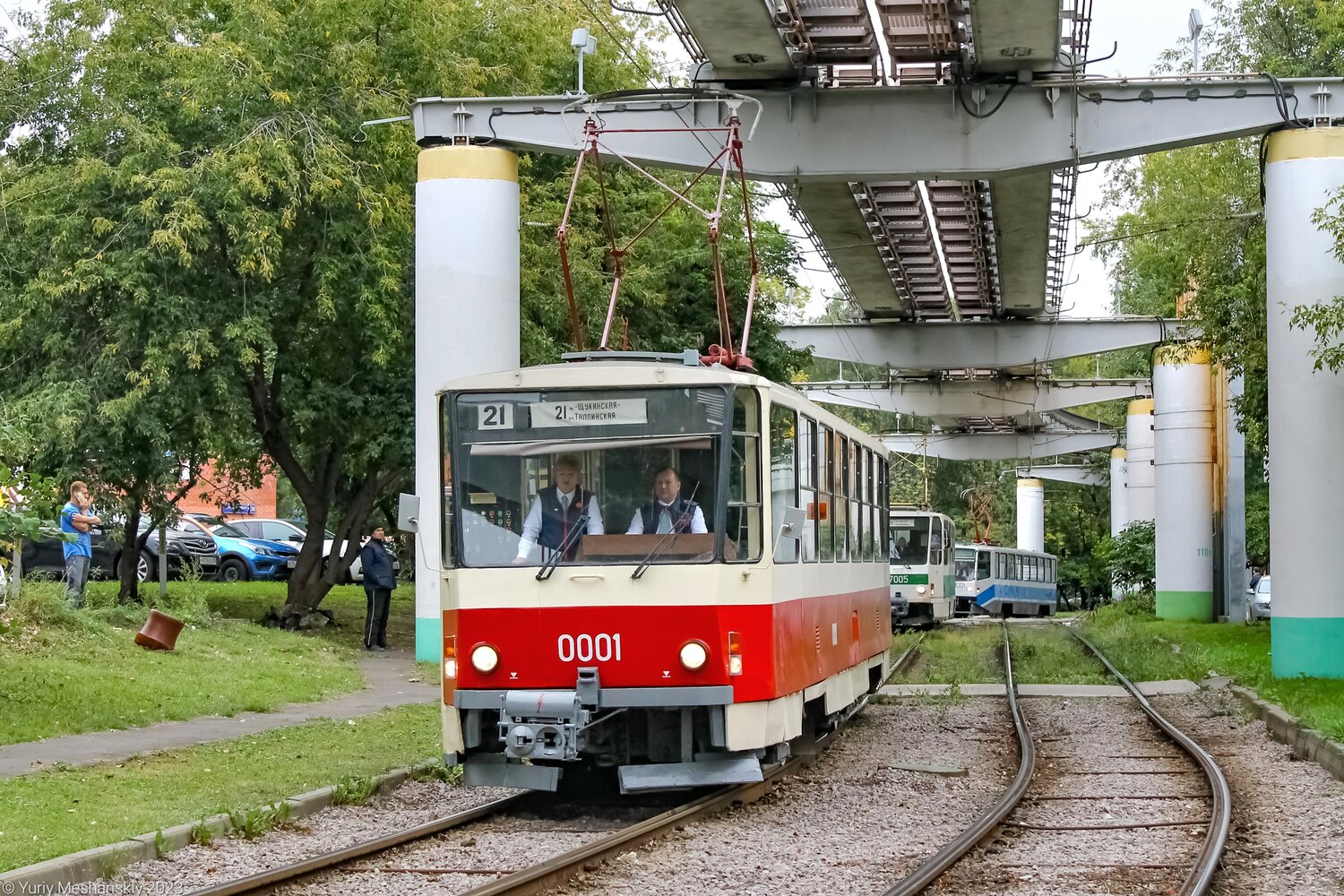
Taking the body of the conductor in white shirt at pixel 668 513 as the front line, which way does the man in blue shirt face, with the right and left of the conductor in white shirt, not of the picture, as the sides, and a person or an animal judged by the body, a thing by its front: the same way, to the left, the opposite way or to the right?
to the left

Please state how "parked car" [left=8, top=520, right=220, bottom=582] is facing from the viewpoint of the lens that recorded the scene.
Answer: facing the viewer and to the right of the viewer

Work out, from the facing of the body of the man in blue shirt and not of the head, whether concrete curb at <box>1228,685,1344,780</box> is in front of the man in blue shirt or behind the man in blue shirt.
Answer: in front

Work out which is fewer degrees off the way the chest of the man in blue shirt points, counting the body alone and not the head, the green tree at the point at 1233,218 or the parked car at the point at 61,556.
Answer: the green tree

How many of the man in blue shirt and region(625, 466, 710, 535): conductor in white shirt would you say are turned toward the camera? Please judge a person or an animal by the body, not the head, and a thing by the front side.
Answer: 1

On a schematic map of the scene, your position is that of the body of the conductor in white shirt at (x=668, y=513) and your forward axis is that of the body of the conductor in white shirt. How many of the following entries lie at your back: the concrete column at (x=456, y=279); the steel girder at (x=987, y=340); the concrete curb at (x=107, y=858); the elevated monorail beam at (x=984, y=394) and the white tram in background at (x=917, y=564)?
4

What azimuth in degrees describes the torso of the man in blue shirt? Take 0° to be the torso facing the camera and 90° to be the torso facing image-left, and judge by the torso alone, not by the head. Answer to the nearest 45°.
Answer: approximately 270°

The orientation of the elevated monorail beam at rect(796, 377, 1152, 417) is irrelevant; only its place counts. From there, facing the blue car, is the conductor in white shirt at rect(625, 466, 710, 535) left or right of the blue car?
left
